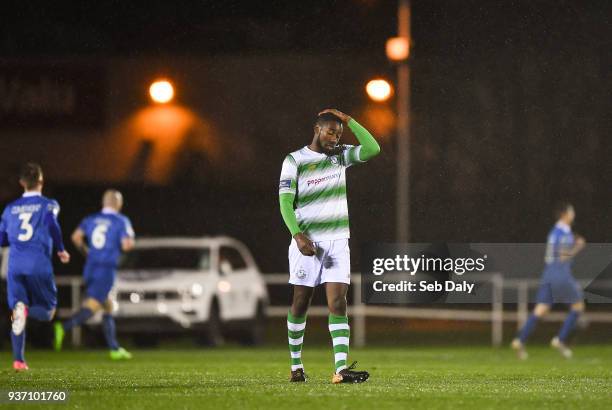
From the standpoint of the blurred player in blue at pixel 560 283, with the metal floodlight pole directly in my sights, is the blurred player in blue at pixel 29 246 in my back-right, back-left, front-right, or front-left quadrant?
back-left

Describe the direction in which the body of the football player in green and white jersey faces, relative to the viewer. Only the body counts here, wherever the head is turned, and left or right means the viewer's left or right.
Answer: facing the viewer and to the right of the viewer

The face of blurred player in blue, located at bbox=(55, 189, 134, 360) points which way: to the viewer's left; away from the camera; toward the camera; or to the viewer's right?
away from the camera

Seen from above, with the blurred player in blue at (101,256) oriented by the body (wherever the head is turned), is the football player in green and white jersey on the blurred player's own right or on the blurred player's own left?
on the blurred player's own right

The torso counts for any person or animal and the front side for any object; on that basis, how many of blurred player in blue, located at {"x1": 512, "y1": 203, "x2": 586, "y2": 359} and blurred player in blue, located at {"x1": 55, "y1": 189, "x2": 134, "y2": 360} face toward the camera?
0

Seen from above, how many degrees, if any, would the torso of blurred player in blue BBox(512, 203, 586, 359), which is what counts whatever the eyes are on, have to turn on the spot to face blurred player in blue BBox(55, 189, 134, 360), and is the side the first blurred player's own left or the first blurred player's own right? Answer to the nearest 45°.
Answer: approximately 180°

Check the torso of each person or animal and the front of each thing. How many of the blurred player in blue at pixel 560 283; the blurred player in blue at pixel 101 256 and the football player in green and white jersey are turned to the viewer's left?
0

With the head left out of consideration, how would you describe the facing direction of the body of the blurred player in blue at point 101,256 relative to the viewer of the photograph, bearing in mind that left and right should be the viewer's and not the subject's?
facing away from the viewer and to the right of the viewer

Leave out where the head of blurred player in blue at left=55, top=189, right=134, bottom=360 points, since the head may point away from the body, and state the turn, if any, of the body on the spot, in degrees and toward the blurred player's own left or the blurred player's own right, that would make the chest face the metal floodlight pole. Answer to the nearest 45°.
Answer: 0° — they already face it
